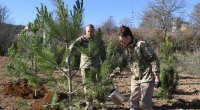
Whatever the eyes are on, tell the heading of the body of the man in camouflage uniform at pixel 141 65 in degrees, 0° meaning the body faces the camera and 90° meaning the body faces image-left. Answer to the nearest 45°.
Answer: approximately 45°
